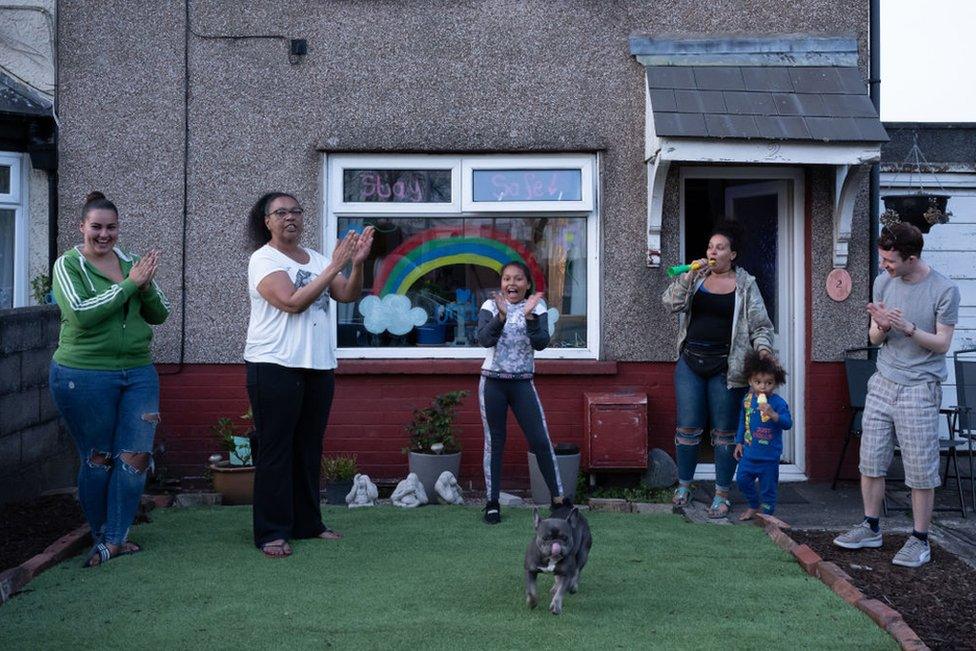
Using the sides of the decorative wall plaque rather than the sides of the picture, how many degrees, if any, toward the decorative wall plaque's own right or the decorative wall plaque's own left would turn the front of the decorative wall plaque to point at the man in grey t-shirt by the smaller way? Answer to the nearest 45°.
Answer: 0° — it already faces them

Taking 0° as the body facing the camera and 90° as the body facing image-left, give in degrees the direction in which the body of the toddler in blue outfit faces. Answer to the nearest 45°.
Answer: approximately 0°

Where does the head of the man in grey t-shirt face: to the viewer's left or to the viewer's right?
to the viewer's left

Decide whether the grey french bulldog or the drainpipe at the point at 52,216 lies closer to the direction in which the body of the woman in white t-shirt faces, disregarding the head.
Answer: the grey french bulldog

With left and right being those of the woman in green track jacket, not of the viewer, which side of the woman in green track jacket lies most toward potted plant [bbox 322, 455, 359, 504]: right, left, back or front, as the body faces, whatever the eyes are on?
left

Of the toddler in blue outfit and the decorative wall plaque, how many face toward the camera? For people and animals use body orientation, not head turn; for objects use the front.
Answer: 2

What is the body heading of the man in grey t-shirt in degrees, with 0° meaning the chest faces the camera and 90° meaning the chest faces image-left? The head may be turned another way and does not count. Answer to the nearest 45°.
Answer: approximately 45°
